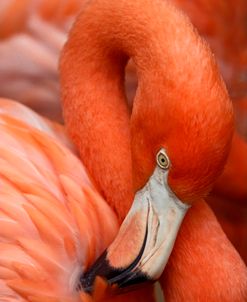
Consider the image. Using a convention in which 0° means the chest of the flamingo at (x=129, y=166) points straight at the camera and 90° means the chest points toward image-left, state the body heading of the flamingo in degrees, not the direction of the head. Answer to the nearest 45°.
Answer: approximately 270°
